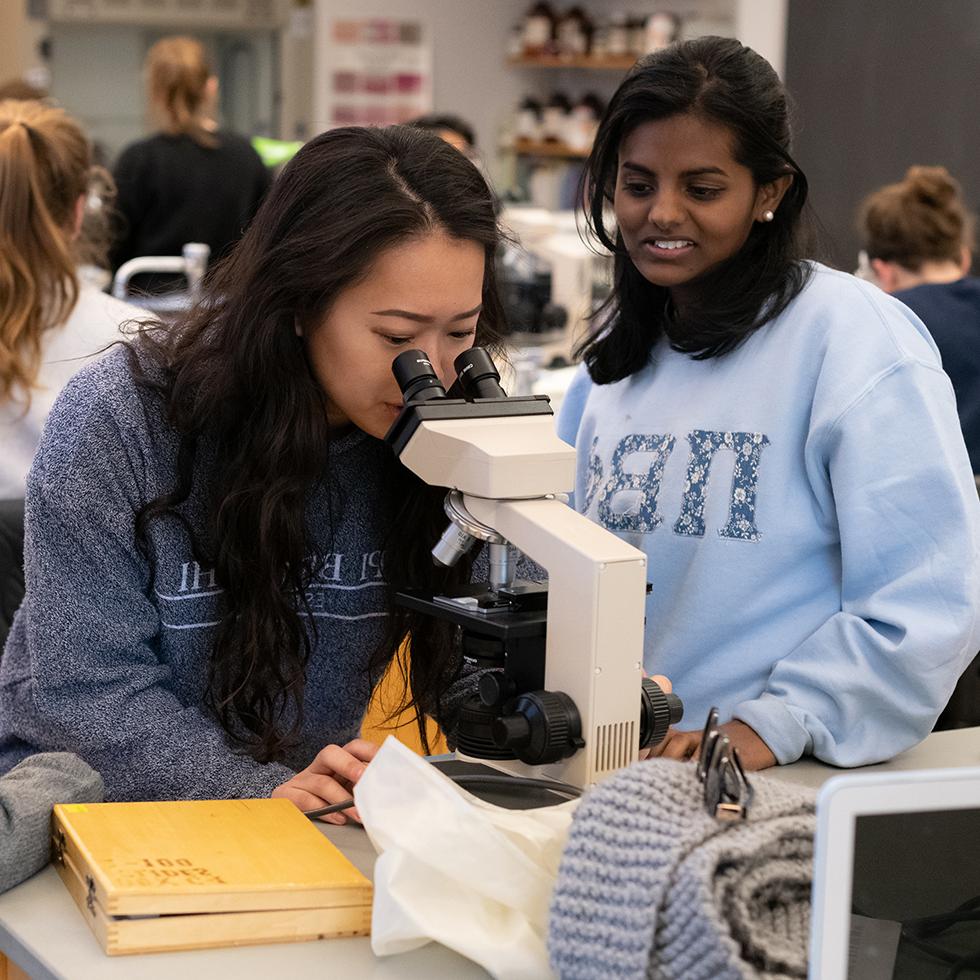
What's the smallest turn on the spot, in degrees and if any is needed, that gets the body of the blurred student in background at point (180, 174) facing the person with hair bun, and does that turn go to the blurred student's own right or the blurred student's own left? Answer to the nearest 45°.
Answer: approximately 135° to the blurred student's own right

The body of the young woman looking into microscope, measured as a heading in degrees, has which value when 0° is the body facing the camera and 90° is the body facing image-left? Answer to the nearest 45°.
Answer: approximately 315°

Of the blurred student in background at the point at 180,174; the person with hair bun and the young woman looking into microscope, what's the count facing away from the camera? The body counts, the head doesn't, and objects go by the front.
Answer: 2

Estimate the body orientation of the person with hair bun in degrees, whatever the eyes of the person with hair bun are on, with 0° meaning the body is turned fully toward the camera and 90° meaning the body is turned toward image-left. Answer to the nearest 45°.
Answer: approximately 180°

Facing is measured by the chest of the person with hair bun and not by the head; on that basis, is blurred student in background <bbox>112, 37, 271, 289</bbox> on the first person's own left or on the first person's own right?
on the first person's own left

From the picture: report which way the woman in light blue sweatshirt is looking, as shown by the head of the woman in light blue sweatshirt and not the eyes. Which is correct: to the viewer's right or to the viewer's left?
to the viewer's left

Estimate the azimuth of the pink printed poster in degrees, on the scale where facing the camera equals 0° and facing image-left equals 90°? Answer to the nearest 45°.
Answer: approximately 0°

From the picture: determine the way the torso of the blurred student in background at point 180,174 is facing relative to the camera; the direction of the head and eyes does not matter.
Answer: away from the camera

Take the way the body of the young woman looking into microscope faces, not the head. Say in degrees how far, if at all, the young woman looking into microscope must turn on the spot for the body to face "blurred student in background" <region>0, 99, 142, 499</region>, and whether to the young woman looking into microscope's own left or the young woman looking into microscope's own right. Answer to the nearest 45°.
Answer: approximately 135° to the young woman looking into microscope's own left

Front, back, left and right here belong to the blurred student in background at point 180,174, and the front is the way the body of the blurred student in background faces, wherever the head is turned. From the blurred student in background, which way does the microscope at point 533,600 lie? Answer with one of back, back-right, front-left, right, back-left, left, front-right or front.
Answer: back
